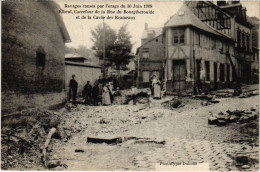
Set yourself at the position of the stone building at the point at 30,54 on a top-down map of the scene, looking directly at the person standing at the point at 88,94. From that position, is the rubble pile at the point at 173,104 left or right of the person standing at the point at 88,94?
right
